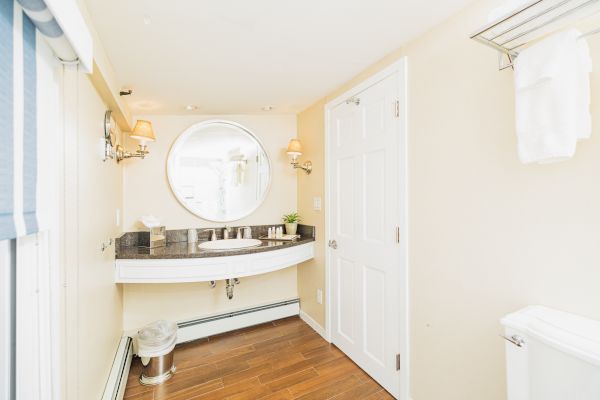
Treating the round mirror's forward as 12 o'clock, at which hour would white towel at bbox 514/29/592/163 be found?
The white towel is roughly at 11 o'clock from the round mirror.

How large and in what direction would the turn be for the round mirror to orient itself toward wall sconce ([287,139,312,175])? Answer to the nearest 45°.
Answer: approximately 90° to its left

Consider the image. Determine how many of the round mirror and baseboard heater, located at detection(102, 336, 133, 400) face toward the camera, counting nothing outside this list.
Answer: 1

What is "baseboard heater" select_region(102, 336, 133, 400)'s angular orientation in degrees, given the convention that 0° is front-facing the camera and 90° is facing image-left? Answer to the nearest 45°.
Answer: approximately 270°

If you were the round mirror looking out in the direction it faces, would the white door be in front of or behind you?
in front

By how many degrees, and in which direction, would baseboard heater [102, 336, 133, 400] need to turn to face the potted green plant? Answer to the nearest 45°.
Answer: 0° — it already faces it

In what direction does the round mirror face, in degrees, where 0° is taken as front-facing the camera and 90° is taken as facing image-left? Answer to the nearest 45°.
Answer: approximately 0°

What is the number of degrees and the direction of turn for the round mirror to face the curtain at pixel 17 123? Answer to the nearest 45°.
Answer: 0° — it already faces it

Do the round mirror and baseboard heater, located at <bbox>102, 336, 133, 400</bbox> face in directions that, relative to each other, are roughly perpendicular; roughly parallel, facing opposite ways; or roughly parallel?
roughly perpendicular

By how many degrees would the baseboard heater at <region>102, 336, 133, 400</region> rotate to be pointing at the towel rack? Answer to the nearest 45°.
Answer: approximately 45° to its right
